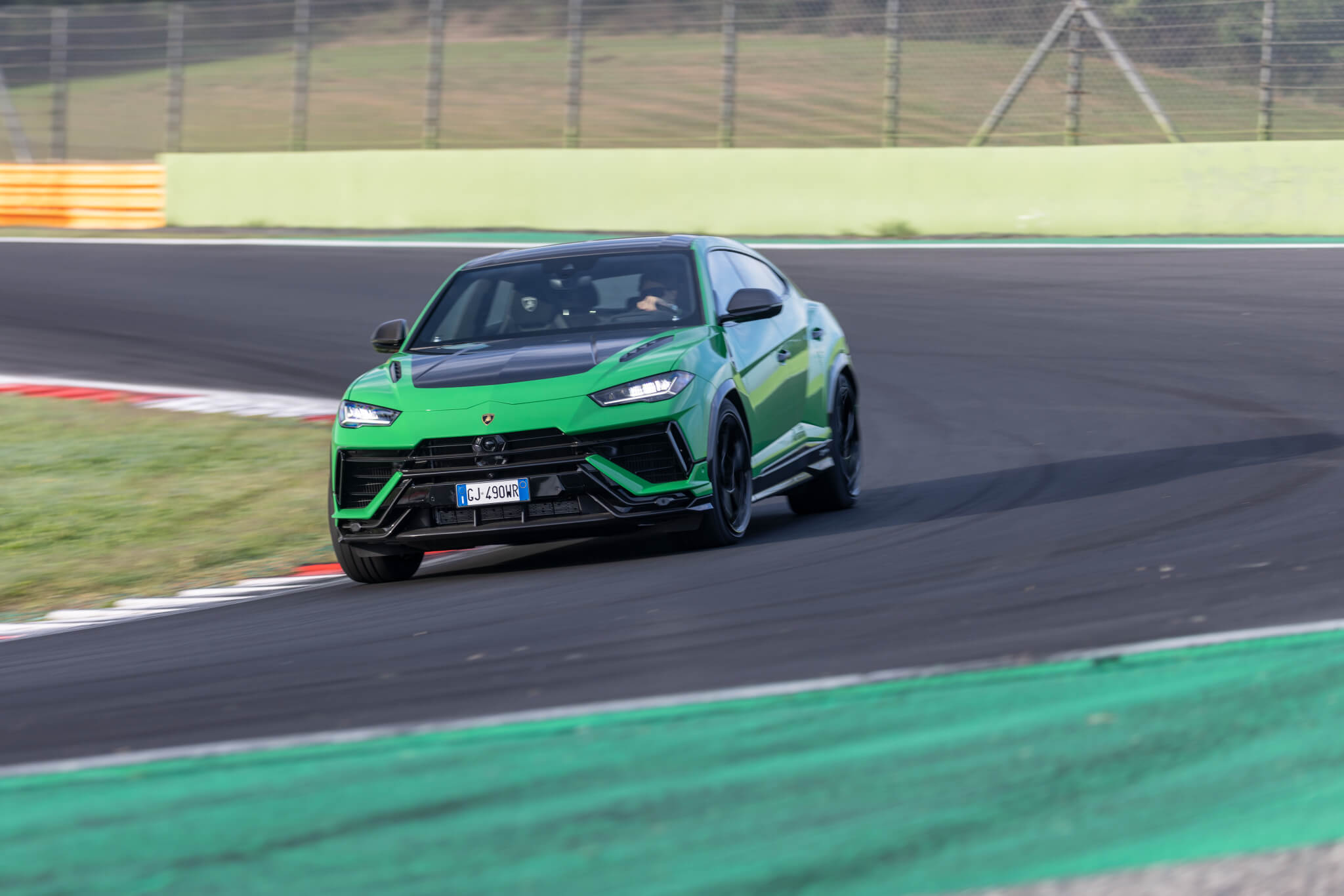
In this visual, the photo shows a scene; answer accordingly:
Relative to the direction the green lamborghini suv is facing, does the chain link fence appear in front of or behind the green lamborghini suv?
behind

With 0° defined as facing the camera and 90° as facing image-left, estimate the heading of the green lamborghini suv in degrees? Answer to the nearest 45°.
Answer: approximately 45°

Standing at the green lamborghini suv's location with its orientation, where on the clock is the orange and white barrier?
The orange and white barrier is roughly at 4 o'clock from the green lamborghini suv.

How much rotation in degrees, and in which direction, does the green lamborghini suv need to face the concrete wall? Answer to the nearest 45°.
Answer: approximately 135° to its right
